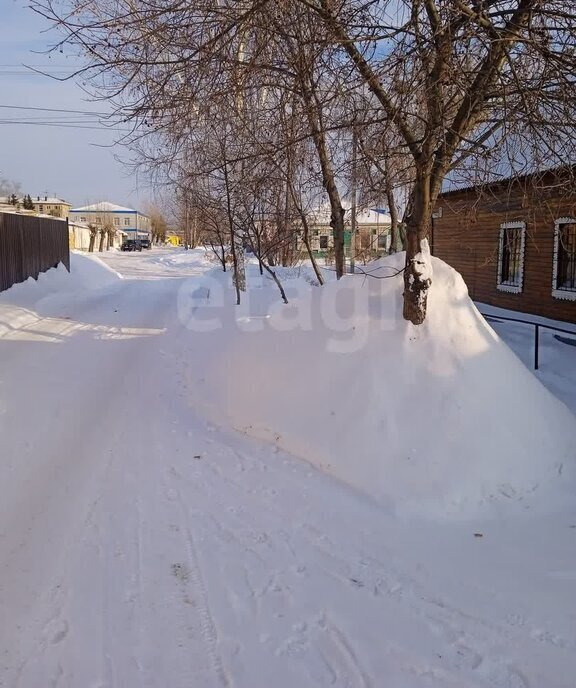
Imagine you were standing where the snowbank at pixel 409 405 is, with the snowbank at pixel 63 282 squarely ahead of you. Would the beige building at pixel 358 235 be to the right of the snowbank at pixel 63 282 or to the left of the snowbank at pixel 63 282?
right

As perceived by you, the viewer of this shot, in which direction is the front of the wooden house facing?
facing the viewer and to the left of the viewer

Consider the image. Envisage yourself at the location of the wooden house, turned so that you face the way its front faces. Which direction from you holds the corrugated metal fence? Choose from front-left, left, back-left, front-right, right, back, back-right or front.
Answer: front-right

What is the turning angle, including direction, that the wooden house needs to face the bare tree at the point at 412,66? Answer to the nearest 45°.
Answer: approximately 45° to its left

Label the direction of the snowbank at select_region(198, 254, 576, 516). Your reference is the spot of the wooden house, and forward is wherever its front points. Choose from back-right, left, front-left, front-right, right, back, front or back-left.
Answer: front-left

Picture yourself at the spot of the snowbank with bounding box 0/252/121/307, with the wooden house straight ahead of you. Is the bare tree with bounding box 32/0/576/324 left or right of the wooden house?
right
